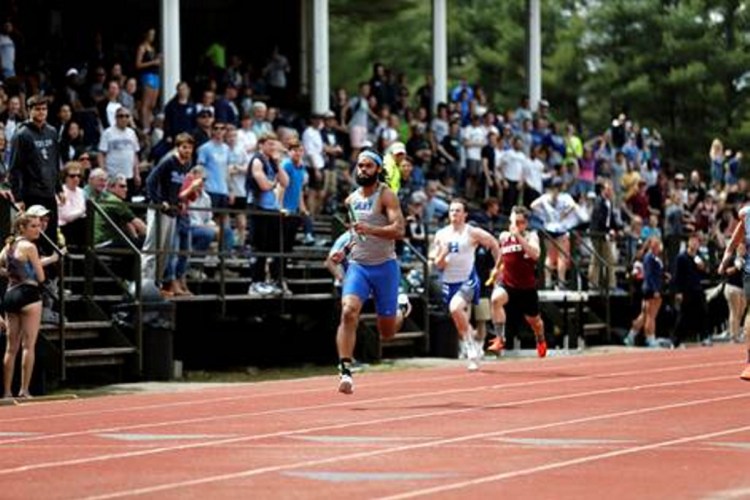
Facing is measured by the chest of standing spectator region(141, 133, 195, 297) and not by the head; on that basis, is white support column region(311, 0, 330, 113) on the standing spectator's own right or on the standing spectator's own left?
on the standing spectator's own left

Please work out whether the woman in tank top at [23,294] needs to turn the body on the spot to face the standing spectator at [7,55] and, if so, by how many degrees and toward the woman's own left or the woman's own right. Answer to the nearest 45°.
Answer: approximately 45° to the woman's own left

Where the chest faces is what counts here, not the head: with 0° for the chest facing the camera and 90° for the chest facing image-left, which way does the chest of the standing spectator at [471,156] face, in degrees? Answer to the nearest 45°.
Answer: approximately 0°

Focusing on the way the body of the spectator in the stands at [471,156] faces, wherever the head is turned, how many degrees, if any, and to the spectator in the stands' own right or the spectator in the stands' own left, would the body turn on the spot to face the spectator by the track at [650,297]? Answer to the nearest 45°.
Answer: approximately 90° to the spectator in the stands' own left

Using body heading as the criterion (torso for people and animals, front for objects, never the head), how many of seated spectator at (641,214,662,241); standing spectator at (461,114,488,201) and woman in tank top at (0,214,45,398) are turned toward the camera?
2

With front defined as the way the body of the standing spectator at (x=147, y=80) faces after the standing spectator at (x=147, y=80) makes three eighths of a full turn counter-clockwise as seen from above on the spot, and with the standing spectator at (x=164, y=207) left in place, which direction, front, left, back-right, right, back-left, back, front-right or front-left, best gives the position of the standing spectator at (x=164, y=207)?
back

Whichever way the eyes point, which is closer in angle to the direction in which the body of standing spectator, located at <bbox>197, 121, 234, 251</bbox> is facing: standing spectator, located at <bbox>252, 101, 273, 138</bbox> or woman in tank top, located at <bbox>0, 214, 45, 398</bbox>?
the woman in tank top

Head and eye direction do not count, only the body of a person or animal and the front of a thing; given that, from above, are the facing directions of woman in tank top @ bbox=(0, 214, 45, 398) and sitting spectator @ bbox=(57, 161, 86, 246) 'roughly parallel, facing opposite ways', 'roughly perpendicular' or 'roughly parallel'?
roughly parallel, facing opposite ways

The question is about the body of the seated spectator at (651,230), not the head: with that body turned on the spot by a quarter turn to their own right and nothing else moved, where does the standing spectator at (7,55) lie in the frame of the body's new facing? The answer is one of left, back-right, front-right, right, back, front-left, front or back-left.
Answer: front-left
